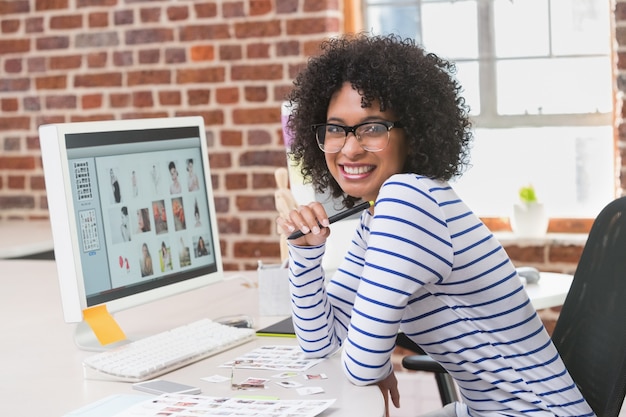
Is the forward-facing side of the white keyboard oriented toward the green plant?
no

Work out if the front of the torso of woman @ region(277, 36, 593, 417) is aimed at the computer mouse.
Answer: no

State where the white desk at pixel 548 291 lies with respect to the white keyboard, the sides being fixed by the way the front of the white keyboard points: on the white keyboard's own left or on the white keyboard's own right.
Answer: on the white keyboard's own left

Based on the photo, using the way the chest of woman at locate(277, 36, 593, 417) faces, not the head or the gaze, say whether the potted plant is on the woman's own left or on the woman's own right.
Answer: on the woman's own right

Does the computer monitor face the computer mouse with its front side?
no

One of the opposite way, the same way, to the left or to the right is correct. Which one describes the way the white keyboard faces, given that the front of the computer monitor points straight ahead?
the same way

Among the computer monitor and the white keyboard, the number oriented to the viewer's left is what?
0

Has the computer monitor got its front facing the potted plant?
no

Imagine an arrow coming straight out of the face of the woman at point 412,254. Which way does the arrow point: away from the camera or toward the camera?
toward the camera

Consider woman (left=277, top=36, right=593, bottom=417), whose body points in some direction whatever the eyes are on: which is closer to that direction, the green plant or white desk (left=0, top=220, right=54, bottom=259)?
the white desk

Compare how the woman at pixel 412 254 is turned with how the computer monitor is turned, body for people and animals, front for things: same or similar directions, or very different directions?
very different directions

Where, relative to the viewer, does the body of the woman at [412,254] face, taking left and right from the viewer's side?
facing to the left of the viewer

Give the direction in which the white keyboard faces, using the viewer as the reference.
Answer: facing the viewer and to the right of the viewer
